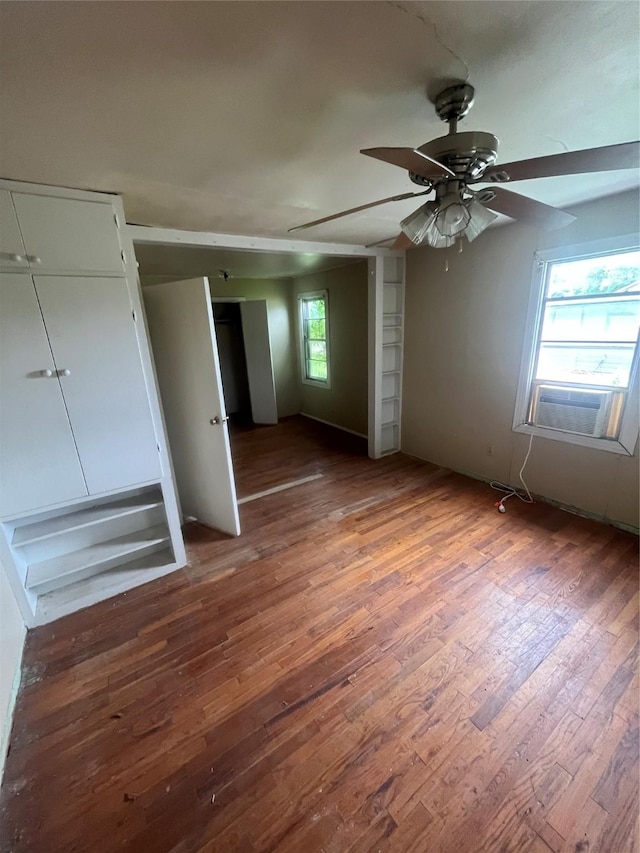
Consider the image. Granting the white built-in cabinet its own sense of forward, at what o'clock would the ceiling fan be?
The ceiling fan is roughly at 12 o'clock from the white built-in cabinet.

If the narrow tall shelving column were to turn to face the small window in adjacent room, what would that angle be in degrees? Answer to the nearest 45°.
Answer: approximately 180°

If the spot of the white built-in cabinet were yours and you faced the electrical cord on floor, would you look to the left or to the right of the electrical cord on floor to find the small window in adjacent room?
left

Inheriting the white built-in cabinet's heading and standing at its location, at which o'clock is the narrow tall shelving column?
The narrow tall shelving column is roughly at 10 o'clock from the white built-in cabinet.

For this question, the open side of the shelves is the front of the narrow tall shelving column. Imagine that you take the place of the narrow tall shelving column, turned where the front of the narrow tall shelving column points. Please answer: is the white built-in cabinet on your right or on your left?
on your right

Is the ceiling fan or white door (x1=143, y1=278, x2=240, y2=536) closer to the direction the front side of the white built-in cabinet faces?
the ceiling fan

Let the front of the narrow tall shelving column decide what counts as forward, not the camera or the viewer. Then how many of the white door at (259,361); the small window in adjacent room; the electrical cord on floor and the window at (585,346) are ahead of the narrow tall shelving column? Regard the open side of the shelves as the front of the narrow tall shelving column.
2

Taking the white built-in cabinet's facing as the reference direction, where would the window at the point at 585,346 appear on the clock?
The window is roughly at 11 o'clock from the white built-in cabinet.

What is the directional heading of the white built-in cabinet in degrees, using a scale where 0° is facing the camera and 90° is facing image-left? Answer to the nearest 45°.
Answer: approximately 315°

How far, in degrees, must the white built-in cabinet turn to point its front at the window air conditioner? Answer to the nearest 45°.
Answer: approximately 45° to its left

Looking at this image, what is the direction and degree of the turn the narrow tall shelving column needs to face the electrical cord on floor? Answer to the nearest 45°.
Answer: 0° — it already faces it
